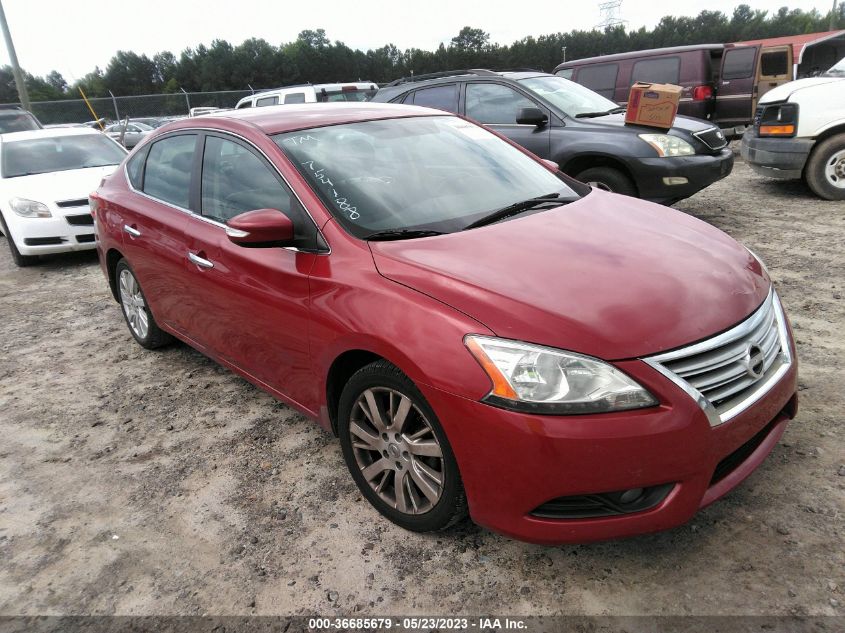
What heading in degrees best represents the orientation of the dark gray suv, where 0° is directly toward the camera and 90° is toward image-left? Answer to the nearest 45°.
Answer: approximately 315°

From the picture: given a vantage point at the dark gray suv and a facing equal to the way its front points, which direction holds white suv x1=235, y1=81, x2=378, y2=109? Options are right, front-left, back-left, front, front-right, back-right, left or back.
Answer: back

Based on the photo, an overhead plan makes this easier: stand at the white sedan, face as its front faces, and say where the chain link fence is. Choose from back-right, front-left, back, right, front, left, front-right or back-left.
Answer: back-left

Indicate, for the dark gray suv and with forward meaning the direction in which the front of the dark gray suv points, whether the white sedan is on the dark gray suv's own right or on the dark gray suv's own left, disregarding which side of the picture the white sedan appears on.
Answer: on the dark gray suv's own right

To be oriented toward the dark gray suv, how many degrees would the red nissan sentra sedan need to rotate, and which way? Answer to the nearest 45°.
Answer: approximately 135° to its left

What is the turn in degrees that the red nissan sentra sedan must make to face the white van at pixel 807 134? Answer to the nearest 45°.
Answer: approximately 90° to its left

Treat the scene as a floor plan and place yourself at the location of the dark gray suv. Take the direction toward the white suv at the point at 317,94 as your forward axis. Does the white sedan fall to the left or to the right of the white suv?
left

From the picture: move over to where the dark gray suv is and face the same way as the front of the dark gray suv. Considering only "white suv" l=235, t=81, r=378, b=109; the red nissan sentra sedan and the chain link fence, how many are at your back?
2

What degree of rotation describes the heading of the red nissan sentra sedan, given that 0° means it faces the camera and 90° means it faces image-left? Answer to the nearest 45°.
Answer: approximately 315°

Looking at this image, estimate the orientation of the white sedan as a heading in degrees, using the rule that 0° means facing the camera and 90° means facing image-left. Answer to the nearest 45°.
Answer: approximately 315°

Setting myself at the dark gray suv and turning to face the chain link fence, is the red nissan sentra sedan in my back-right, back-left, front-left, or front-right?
back-left
